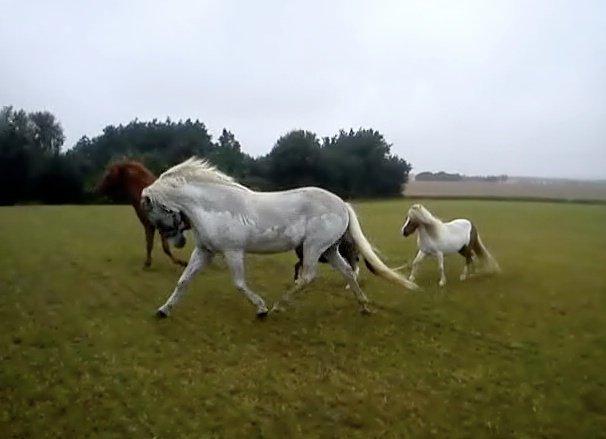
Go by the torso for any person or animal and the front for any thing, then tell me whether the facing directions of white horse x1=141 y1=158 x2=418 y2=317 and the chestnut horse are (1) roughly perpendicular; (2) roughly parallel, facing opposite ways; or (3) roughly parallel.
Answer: roughly parallel

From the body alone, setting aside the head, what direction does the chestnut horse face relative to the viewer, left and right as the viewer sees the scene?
facing to the left of the viewer

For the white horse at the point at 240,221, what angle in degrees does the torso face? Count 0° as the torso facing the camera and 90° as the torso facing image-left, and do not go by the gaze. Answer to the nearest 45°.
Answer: approximately 90°

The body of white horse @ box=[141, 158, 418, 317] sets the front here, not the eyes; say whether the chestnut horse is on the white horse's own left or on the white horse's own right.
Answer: on the white horse's own right

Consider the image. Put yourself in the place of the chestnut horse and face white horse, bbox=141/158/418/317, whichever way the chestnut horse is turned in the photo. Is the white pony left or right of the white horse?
left

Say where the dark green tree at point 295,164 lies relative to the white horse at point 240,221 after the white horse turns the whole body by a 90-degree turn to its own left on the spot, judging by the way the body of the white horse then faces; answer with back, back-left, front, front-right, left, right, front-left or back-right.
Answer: back

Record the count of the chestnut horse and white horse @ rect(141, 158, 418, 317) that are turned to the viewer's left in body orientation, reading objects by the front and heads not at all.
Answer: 2

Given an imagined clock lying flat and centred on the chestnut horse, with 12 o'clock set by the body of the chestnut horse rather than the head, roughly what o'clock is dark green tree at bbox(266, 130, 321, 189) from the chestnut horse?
The dark green tree is roughly at 4 o'clock from the chestnut horse.

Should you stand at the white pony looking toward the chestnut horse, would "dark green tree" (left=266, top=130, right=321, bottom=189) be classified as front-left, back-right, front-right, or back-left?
front-right

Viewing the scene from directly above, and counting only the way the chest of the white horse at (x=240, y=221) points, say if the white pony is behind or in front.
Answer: behind

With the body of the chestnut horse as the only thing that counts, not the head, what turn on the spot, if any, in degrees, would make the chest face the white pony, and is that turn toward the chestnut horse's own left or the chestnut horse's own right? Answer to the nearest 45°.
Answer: approximately 135° to the chestnut horse's own left

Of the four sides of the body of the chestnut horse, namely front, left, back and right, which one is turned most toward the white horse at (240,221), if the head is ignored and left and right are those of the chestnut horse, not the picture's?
left
